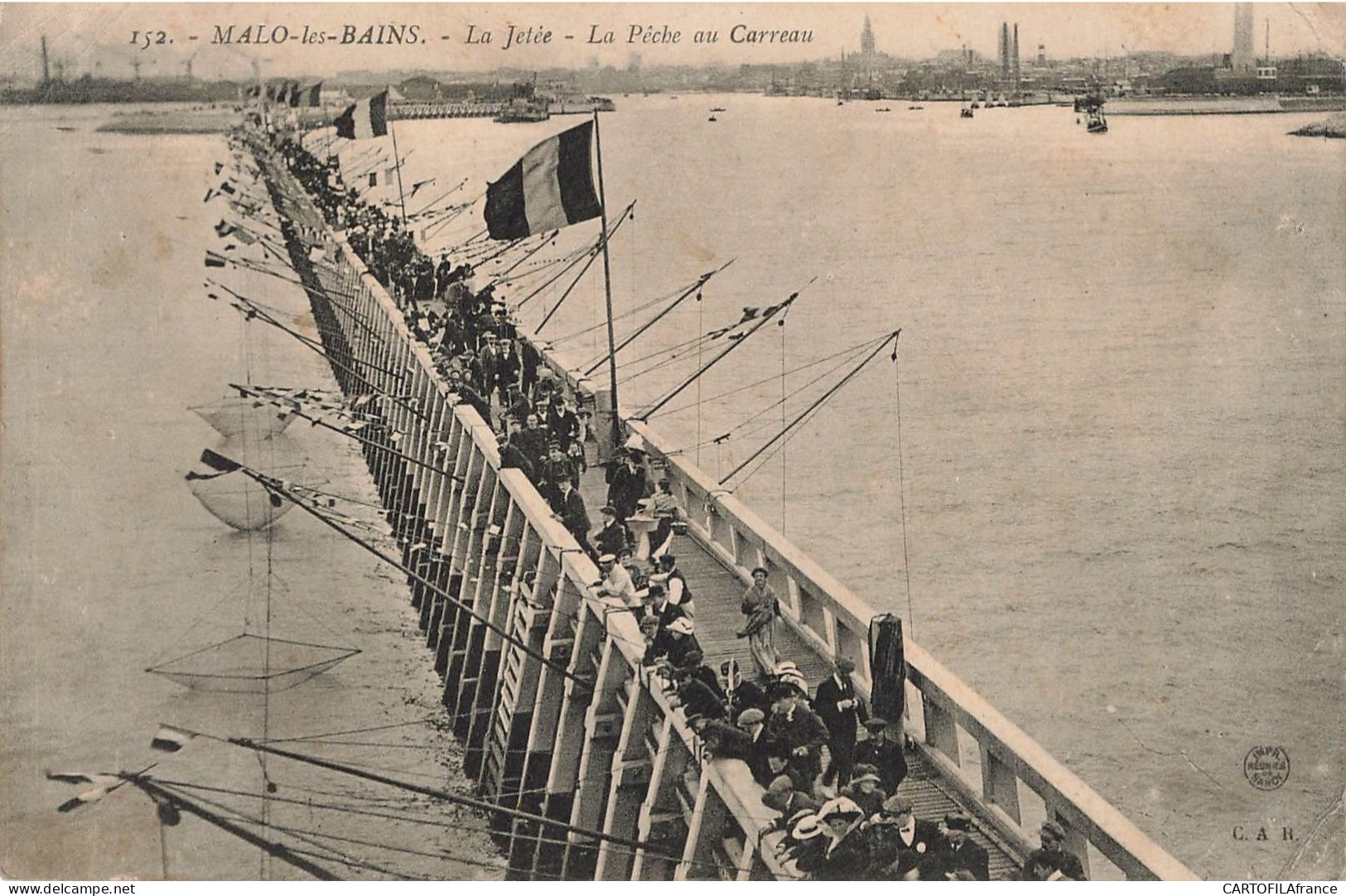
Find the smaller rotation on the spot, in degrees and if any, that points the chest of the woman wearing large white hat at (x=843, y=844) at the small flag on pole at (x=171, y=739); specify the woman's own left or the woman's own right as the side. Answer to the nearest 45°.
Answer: approximately 45° to the woman's own right

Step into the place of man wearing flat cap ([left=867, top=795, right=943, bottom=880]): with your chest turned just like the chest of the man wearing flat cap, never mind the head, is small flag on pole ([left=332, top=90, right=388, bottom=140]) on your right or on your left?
on your right

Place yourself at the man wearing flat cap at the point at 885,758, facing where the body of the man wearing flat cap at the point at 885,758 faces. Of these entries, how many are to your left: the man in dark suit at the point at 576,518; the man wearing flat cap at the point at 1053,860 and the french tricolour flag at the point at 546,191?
1

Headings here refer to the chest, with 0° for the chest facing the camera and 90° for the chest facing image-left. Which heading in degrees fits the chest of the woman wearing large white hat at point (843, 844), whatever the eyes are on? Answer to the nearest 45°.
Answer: approximately 45°

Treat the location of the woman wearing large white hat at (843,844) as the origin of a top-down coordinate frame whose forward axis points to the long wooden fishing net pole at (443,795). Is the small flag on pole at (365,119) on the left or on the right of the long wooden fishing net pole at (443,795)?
right

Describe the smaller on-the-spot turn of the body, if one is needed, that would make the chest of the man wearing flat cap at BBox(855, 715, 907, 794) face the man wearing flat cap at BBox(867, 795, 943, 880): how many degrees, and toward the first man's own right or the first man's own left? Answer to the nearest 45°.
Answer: approximately 45° to the first man's own left

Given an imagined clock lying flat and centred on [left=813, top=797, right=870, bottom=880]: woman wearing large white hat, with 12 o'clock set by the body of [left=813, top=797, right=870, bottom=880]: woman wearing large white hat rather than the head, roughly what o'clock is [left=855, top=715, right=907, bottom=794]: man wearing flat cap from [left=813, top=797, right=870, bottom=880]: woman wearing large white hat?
[left=855, top=715, right=907, bottom=794]: man wearing flat cap is roughly at 5 o'clock from [left=813, top=797, right=870, bottom=880]: woman wearing large white hat.

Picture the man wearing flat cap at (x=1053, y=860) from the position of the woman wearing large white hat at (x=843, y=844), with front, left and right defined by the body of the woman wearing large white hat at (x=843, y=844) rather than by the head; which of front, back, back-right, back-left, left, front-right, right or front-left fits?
back-left

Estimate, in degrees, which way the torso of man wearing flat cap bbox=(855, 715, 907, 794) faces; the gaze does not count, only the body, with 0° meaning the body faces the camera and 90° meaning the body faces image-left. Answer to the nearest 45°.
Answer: approximately 45°
